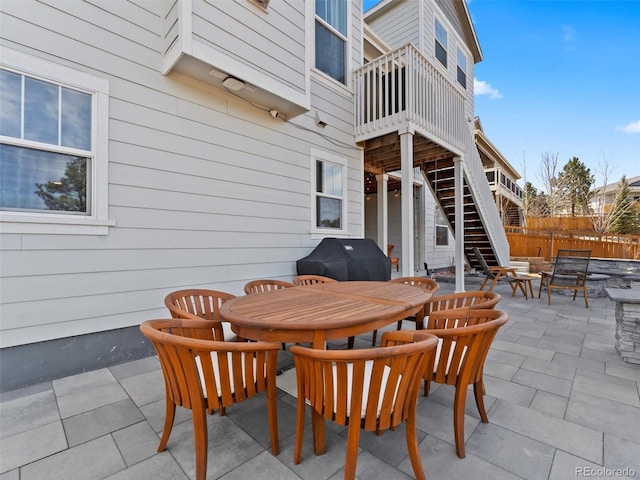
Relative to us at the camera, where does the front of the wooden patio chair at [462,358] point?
facing away from the viewer and to the left of the viewer

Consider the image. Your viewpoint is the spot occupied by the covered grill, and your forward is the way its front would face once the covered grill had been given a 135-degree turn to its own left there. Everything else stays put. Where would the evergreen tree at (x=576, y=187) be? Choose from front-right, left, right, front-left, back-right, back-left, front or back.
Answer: front-right

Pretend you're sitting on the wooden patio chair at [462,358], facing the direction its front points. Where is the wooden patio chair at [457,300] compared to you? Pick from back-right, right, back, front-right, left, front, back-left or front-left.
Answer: front-right

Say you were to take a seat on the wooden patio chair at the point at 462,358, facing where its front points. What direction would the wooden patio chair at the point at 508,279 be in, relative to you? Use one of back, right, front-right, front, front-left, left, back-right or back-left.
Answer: front-right

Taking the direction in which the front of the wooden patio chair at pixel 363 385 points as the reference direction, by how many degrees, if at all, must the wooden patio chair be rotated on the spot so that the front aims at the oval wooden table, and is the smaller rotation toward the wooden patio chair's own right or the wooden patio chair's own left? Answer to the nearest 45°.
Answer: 0° — it already faces it

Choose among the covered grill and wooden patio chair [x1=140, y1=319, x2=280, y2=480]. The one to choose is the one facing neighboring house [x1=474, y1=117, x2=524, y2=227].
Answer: the wooden patio chair

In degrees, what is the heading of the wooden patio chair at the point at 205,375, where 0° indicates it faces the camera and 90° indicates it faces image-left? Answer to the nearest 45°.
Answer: approximately 225°

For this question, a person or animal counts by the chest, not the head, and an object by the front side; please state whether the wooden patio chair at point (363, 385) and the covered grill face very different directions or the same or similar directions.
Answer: very different directions

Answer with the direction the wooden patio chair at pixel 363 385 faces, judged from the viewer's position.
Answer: facing away from the viewer and to the left of the viewer

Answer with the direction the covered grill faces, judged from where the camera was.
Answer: facing the viewer and to the right of the viewer

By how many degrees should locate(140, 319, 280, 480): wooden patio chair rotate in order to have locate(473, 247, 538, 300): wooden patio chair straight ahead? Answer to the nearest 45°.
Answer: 0° — it already faces it

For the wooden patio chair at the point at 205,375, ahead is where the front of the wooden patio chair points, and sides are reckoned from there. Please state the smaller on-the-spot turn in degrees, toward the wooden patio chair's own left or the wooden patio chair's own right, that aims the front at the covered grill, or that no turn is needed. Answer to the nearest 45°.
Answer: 0° — it already faces it

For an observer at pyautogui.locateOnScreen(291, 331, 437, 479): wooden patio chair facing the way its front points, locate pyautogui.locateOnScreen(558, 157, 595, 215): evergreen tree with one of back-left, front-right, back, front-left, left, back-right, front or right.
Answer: right

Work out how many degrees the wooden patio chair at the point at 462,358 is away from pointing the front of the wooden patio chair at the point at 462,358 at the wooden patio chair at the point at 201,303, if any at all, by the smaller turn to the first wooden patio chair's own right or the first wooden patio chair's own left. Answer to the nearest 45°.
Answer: approximately 45° to the first wooden patio chair's own left

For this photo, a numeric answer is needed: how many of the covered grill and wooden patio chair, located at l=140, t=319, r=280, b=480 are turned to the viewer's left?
0

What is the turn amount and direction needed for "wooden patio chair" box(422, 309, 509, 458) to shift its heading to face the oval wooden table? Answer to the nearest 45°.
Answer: approximately 45° to its left

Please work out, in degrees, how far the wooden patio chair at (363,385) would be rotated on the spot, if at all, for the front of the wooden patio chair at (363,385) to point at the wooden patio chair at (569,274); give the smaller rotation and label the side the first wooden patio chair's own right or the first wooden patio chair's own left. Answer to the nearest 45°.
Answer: approximately 90° to the first wooden patio chair's own right

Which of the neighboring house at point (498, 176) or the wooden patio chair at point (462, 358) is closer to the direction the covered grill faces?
the wooden patio chair

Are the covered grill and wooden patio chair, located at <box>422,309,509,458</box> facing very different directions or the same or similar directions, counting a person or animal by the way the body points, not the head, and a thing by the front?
very different directions

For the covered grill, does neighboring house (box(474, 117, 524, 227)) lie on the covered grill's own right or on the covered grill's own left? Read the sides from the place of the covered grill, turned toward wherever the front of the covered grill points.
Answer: on the covered grill's own left
